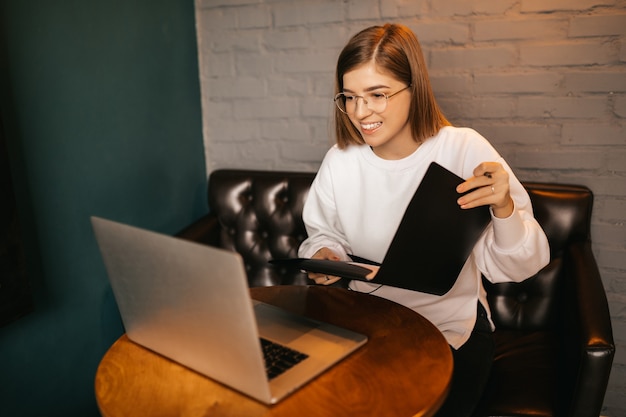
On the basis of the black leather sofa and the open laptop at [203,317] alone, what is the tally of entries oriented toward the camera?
1

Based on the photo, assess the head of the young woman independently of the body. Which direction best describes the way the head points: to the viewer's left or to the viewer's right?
to the viewer's left

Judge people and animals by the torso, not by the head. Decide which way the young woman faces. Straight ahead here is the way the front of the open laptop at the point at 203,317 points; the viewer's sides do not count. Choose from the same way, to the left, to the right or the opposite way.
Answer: the opposite way

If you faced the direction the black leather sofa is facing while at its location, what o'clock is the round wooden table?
The round wooden table is roughly at 1 o'clock from the black leather sofa.

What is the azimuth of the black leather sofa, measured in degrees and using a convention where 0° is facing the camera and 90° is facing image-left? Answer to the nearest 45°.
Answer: approximately 0°

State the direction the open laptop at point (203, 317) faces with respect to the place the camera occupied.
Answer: facing away from the viewer and to the right of the viewer

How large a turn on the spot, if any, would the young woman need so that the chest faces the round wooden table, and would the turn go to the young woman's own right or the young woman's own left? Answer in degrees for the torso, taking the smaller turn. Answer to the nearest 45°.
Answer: approximately 45° to the young woman's own left

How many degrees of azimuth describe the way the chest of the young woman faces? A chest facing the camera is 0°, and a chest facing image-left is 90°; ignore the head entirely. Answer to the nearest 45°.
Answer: approximately 45°

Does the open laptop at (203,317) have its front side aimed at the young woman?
yes

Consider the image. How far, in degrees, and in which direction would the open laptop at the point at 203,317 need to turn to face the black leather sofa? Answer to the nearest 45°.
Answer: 0° — it already faces it
